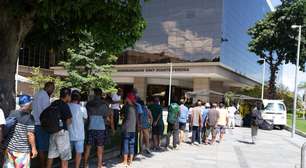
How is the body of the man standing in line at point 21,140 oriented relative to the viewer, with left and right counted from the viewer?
facing away from the viewer and to the right of the viewer

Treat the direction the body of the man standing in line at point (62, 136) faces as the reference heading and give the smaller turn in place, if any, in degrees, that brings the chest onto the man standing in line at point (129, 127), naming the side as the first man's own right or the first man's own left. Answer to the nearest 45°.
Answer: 0° — they already face them

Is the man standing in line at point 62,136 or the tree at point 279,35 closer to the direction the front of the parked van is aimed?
the man standing in line

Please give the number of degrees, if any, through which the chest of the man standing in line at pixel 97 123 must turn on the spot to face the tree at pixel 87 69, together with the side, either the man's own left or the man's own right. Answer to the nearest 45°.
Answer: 0° — they already face it

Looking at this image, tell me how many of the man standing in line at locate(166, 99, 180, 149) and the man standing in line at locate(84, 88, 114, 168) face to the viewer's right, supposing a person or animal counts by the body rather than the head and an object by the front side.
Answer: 0

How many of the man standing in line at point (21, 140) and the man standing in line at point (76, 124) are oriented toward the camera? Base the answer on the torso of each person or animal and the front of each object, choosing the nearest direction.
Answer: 0

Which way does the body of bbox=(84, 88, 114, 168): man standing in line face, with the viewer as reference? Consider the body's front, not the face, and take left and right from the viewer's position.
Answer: facing away from the viewer

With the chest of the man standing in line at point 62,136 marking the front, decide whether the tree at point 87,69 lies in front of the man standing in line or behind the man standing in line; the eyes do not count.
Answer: in front

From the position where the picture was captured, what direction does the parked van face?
facing the viewer

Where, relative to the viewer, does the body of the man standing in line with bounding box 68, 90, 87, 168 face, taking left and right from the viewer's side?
facing away from the viewer and to the right of the viewer

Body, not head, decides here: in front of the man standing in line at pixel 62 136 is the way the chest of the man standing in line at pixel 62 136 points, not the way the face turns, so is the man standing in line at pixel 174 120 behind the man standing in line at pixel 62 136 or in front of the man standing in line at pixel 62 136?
in front

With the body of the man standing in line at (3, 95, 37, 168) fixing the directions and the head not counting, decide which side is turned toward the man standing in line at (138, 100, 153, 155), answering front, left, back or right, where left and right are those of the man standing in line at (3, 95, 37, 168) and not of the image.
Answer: front

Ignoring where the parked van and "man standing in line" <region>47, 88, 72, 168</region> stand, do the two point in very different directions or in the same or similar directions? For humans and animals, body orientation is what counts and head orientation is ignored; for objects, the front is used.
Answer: very different directions
